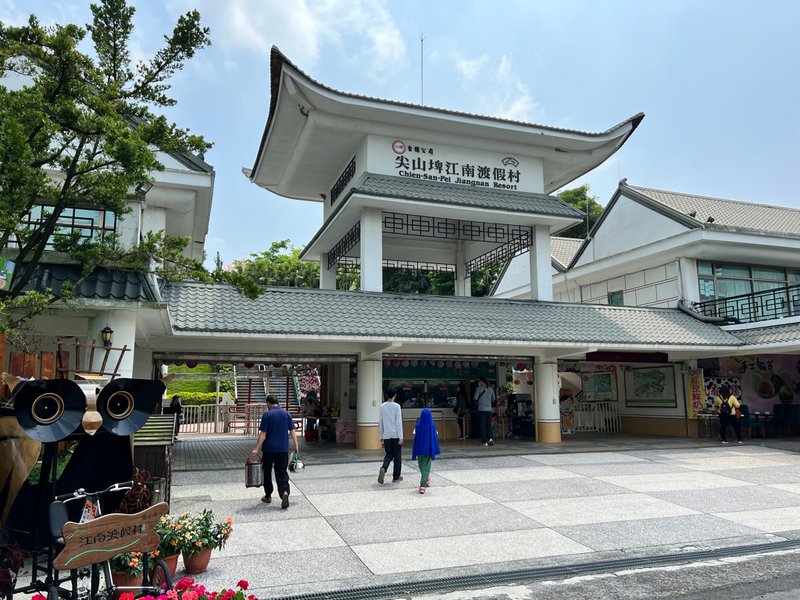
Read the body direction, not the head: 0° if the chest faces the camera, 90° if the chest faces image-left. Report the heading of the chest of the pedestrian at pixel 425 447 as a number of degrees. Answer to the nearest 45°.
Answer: approximately 180°

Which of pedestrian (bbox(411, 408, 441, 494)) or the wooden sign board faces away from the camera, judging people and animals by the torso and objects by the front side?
the pedestrian

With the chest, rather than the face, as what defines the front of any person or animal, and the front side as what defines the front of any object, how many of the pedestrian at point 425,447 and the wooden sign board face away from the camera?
1

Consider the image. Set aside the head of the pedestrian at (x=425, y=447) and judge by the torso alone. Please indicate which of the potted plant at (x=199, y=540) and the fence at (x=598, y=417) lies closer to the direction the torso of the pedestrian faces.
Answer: the fence

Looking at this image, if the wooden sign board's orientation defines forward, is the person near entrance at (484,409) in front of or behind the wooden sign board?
behind

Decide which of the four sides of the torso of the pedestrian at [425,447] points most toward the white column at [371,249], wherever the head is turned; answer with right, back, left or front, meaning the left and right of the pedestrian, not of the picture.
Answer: front

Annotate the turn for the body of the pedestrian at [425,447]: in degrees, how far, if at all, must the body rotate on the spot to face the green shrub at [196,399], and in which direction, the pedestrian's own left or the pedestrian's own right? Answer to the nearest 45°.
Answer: approximately 45° to the pedestrian's own left

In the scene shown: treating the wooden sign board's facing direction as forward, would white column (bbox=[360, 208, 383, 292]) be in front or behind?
behind

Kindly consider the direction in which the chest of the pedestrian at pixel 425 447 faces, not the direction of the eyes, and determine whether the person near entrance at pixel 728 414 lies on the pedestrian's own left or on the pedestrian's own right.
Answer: on the pedestrian's own right

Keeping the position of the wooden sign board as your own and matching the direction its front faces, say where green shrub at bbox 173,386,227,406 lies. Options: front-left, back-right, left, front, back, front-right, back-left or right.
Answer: back

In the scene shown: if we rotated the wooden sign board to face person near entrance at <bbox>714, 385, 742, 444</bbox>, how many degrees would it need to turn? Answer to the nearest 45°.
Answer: approximately 135° to its left

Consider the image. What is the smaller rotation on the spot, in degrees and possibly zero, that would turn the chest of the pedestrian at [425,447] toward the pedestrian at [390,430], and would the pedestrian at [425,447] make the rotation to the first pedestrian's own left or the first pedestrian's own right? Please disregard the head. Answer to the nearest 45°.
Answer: approximately 45° to the first pedestrian's own left

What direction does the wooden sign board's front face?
toward the camera
